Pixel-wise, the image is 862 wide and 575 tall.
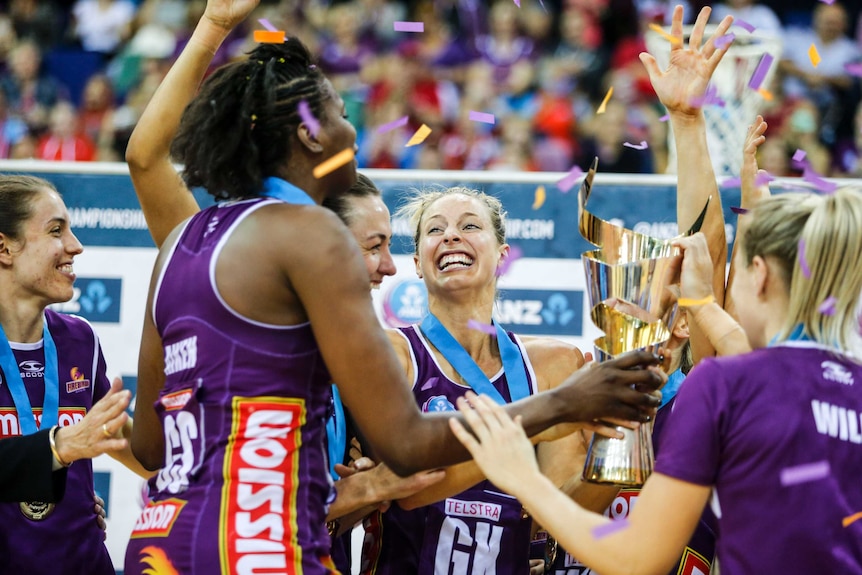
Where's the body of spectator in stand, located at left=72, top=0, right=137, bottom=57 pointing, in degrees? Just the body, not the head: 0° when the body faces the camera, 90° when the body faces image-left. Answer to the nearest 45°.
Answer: approximately 0°

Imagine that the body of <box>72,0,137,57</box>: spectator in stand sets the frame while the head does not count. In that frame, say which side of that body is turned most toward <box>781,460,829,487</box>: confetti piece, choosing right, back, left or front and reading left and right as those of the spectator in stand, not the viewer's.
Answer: front

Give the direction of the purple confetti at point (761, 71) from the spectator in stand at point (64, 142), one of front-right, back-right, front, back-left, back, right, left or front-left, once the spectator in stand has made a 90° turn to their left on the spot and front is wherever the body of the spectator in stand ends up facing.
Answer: front-right
